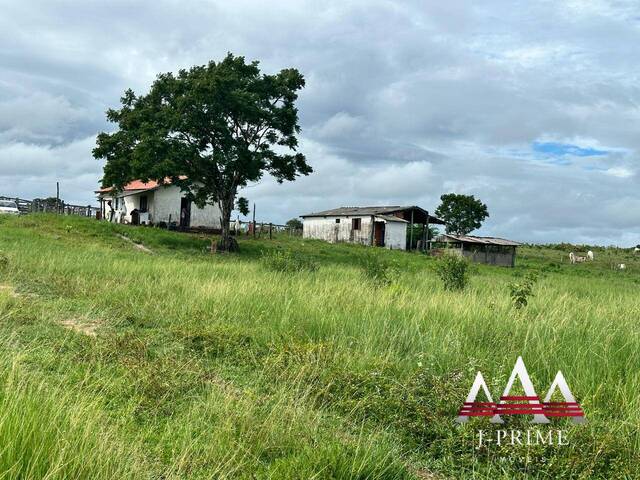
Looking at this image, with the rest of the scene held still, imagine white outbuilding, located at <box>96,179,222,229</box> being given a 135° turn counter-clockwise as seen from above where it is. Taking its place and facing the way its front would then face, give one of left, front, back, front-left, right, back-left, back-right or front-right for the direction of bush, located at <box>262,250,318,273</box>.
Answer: right

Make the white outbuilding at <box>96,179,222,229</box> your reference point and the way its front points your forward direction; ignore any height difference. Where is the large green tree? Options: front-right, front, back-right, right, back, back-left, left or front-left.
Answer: front-left

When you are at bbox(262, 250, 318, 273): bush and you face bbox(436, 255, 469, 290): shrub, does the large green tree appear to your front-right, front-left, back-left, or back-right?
back-left

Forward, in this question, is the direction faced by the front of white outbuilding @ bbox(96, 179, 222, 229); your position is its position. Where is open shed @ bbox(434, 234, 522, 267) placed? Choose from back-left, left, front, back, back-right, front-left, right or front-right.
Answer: back-left

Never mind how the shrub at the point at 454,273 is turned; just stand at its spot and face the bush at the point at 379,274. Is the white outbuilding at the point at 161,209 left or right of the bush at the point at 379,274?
right

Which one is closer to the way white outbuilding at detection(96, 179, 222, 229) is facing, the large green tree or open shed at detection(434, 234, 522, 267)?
the large green tree

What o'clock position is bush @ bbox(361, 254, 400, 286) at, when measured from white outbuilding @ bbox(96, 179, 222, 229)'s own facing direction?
The bush is roughly at 10 o'clock from the white outbuilding.

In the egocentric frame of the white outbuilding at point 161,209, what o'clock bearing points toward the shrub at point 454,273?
The shrub is roughly at 10 o'clock from the white outbuilding.
